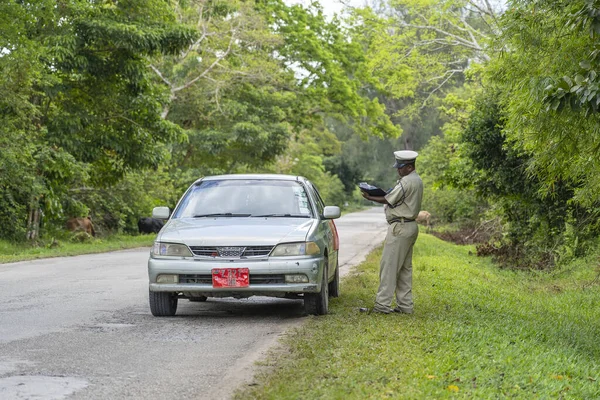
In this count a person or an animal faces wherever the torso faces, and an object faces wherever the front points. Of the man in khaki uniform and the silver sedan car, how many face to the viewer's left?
1

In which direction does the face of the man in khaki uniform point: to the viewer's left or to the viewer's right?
to the viewer's left

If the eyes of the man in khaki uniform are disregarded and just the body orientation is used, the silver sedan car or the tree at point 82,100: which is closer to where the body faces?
the silver sedan car

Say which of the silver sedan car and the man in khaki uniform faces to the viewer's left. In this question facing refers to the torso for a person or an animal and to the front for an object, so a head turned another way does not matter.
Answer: the man in khaki uniform

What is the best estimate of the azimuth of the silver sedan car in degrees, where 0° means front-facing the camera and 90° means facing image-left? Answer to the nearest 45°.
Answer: approximately 0°

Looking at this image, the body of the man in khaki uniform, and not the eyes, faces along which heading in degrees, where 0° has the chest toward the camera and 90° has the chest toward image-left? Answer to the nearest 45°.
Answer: approximately 90°

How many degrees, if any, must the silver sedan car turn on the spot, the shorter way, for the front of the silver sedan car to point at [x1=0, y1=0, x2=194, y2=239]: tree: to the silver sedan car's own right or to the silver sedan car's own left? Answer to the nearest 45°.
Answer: approximately 180°

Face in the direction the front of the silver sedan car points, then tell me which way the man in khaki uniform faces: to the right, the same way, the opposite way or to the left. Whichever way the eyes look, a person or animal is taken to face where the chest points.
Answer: to the right
